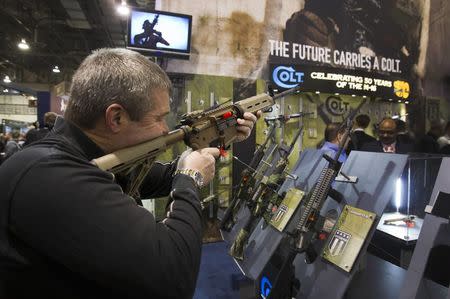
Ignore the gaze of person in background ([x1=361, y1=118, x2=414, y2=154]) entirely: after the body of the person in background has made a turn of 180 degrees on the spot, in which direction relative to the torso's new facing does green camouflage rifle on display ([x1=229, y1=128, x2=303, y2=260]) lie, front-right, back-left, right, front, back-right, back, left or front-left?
back-left

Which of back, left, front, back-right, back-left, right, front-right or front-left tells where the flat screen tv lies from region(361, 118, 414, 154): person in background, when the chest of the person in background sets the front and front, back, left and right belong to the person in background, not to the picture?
right

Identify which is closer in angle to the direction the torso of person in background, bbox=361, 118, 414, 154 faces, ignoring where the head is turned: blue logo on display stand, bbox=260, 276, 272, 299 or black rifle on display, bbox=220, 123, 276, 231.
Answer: the blue logo on display stand

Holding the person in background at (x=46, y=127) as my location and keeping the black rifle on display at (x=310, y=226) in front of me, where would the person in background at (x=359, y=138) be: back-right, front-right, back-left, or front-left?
front-left

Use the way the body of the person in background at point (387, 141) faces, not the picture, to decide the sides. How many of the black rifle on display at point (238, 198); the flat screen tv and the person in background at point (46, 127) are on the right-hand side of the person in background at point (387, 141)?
3

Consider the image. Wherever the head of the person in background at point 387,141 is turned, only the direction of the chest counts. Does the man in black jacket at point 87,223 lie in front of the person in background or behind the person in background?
in front

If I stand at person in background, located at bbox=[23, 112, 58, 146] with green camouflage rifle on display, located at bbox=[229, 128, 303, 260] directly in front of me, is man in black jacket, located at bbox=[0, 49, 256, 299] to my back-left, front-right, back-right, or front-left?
front-right

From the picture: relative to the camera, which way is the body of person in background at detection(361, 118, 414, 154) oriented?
toward the camera

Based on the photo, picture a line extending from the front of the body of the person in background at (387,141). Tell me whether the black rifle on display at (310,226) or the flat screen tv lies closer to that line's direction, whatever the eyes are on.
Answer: the black rifle on display

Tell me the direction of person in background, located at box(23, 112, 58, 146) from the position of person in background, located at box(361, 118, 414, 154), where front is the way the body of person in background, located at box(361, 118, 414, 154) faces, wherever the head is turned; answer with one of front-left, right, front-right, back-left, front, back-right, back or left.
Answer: right

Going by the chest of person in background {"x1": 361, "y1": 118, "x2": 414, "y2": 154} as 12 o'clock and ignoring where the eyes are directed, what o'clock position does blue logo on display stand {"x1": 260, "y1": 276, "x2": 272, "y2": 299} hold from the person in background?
The blue logo on display stand is roughly at 1 o'clock from the person in background.
